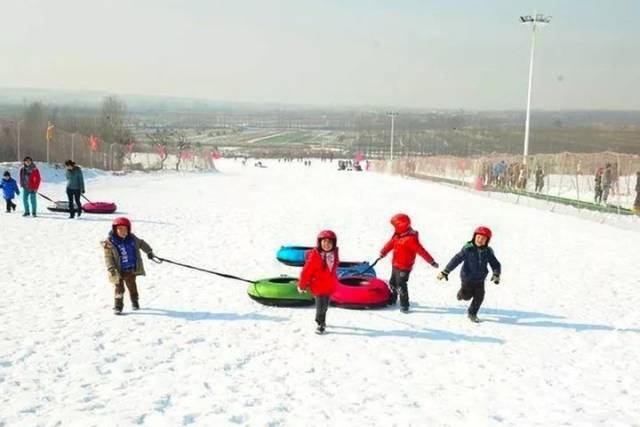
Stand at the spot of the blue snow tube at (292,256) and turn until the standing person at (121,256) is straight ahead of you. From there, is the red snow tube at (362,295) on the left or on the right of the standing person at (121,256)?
left

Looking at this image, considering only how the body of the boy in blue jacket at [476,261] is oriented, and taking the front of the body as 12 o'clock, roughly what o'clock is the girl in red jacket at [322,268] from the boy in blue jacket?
The girl in red jacket is roughly at 2 o'clock from the boy in blue jacket.

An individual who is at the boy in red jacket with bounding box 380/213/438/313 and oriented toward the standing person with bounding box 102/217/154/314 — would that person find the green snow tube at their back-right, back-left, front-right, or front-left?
front-right

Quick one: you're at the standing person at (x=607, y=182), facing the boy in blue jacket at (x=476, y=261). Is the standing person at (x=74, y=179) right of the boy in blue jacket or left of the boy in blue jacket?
right

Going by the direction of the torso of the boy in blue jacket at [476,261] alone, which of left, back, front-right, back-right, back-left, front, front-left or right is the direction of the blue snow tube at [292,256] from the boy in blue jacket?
back-right

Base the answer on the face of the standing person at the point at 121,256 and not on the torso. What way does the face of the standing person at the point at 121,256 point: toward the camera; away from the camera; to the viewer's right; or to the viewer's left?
toward the camera

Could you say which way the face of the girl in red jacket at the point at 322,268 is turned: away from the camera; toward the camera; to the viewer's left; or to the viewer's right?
toward the camera

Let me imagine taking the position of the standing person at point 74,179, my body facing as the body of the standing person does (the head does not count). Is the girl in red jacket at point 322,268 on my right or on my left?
on my left

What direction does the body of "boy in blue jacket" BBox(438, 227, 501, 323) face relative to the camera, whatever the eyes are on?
toward the camera

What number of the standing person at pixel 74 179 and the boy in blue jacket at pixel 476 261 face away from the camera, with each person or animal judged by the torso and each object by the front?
0

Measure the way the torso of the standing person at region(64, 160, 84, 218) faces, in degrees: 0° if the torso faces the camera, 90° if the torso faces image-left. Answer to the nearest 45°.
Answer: approximately 45°

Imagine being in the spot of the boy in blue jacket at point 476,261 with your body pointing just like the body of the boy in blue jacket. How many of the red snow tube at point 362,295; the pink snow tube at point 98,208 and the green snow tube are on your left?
0

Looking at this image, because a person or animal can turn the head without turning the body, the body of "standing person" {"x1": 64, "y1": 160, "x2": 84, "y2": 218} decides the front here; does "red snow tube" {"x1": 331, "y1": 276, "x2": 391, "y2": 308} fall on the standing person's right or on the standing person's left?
on the standing person's left
